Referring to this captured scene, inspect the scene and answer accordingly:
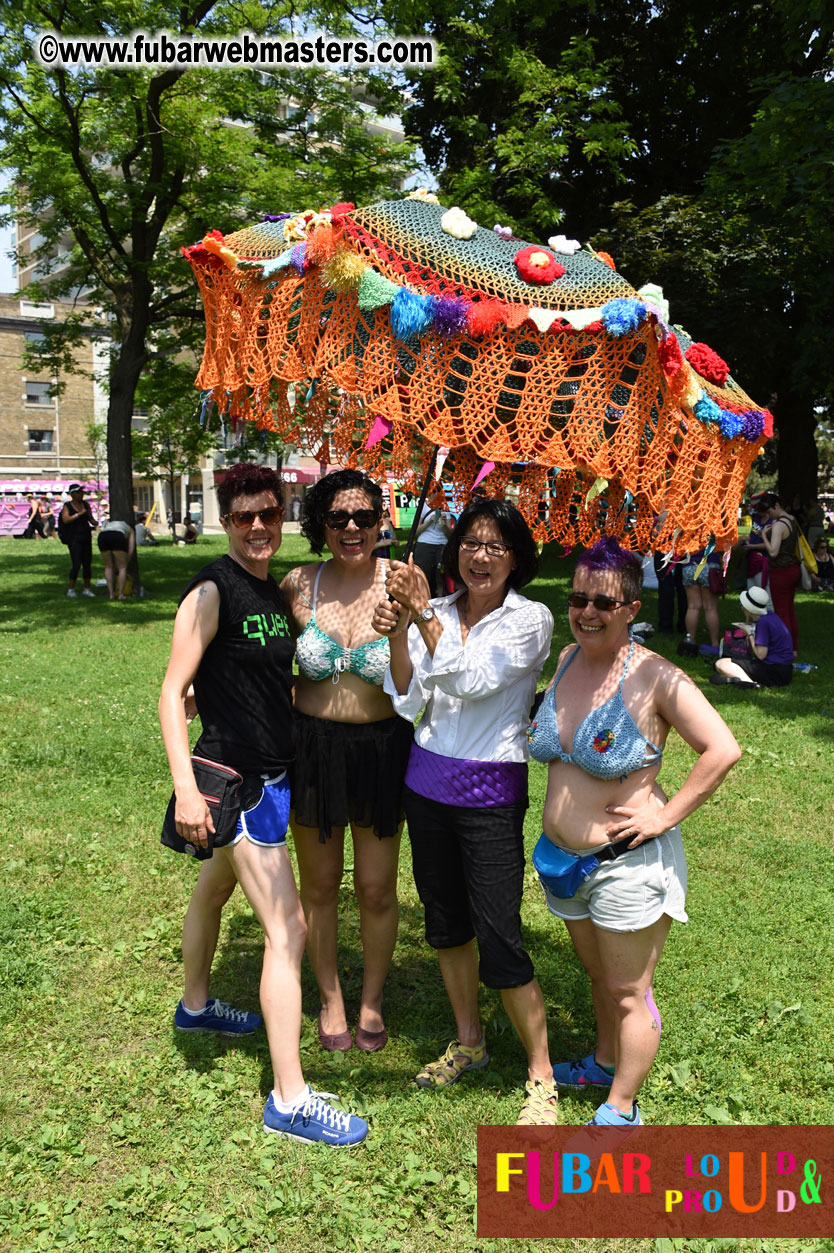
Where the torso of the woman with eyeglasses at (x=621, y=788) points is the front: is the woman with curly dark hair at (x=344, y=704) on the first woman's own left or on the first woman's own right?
on the first woman's own right

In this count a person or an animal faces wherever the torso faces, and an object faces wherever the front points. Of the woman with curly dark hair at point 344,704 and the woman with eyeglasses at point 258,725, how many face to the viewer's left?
0

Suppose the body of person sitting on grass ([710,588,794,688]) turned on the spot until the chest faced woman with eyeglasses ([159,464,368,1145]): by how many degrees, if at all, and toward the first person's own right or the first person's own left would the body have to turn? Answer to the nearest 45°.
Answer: approximately 90° to the first person's own left

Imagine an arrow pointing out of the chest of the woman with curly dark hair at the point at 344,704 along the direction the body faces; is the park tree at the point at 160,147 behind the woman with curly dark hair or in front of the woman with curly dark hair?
behind

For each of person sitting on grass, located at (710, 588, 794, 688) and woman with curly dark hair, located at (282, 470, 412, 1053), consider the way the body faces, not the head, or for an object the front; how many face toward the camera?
1

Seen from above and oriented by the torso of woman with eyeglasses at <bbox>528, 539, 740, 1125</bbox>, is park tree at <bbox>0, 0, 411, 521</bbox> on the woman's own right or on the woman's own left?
on the woman's own right

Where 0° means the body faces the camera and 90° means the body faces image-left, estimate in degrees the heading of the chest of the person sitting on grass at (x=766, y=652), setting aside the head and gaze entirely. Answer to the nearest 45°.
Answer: approximately 90°

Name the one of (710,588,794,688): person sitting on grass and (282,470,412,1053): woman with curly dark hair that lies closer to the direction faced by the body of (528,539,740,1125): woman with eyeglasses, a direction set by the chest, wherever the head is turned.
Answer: the woman with curly dark hair

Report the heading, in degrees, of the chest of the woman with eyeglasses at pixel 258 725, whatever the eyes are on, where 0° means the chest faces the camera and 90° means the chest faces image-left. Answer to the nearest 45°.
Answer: approximately 315°

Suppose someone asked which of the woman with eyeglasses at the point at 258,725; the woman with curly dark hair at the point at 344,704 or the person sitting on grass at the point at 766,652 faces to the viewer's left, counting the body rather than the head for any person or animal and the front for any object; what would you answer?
the person sitting on grass

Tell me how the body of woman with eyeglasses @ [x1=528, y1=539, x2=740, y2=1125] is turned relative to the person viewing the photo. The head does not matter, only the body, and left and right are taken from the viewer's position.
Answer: facing the viewer and to the left of the viewer

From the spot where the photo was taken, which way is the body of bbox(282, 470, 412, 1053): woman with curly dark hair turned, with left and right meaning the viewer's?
facing the viewer

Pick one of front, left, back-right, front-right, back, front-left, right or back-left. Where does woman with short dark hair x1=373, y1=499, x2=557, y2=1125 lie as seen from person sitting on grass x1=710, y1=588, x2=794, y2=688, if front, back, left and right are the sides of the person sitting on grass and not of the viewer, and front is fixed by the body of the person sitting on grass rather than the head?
left

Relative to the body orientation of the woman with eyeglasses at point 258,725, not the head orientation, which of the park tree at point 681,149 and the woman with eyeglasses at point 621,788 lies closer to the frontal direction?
the woman with eyeglasses
